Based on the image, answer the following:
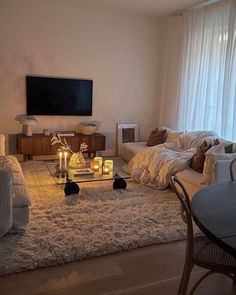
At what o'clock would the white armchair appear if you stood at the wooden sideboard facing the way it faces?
The white armchair is roughly at 12 o'clock from the wooden sideboard.

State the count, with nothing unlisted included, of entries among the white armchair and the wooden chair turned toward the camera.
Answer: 0

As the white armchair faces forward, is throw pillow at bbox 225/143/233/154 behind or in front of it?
in front

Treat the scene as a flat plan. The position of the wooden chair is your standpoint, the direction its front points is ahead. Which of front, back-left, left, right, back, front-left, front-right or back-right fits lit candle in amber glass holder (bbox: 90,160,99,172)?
back-left

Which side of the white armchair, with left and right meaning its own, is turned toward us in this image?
right

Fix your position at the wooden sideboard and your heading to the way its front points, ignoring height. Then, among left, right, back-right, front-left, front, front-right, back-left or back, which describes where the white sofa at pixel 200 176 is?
front-left

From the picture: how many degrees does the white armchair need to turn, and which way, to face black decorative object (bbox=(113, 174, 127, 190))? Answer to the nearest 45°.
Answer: approximately 45° to its left

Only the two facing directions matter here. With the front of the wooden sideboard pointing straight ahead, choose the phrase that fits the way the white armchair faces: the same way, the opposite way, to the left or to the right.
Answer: to the left

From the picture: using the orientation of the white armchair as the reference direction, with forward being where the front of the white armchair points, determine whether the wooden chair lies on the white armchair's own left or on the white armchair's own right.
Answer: on the white armchair's own right

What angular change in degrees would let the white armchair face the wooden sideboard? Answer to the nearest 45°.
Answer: approximately 90° to its left

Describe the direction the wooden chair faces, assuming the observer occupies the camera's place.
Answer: facing to the right of the viewer

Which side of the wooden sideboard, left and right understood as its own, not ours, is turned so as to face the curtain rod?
left

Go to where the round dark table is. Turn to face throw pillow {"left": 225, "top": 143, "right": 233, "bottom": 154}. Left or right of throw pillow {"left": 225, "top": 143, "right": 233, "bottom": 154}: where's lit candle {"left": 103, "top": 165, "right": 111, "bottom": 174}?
left

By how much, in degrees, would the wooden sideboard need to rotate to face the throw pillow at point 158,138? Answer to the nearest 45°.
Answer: approximately 90° to its left

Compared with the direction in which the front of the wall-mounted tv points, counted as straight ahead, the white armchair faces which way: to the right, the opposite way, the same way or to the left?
to the left

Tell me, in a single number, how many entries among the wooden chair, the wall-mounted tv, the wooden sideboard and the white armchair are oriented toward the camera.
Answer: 2
